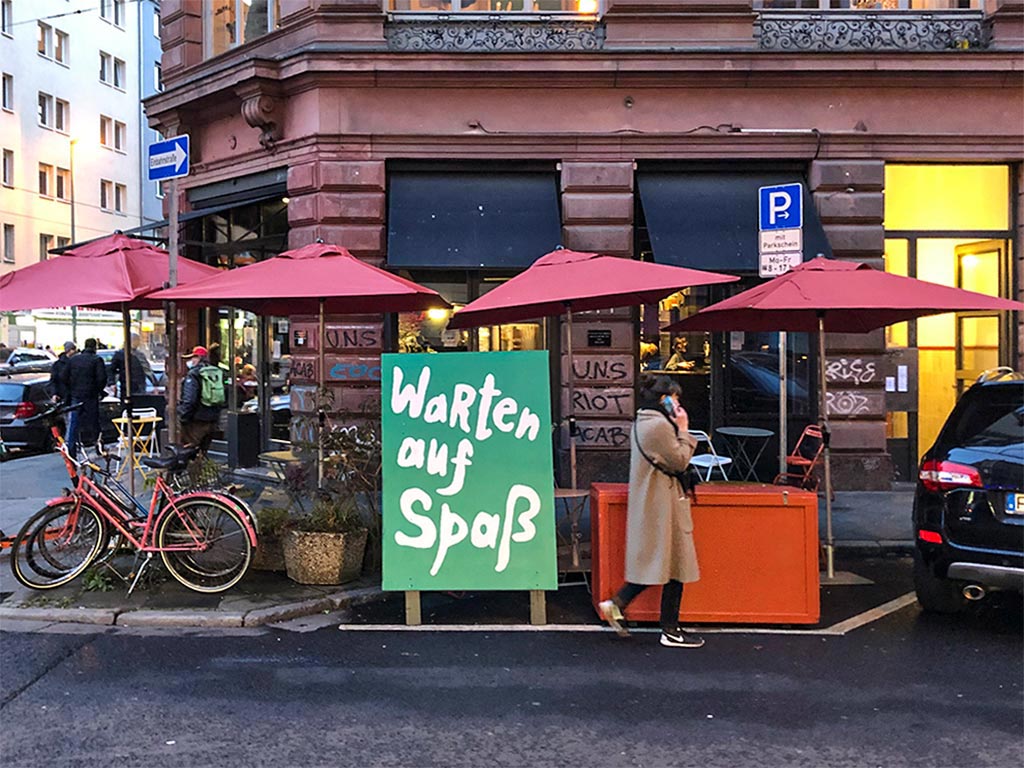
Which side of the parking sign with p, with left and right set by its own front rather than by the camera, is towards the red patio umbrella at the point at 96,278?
right

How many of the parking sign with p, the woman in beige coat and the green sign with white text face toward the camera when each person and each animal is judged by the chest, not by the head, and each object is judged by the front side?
2

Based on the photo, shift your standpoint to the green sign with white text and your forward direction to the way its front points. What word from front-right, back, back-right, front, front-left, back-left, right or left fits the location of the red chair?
back-left

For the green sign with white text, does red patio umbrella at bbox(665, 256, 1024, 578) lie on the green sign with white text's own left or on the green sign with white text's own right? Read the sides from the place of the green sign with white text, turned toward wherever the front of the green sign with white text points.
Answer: on the green sign with white text's own left

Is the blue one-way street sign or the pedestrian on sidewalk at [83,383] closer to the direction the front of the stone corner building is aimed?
the blue one-way street sign

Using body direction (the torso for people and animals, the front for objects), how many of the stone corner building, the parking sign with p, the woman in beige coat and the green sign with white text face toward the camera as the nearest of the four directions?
3

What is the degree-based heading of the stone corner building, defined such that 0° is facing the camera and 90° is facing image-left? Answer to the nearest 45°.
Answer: approximately 0°

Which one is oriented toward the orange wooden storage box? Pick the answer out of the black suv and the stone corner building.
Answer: the stone corner building

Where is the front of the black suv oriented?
away from the camera

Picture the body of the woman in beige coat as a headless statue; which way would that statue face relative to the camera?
to the viewer's right

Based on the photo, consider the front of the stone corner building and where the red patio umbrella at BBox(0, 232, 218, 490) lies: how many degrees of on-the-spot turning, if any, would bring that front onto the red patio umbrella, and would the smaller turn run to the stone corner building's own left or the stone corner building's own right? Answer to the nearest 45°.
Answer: approximately 45° to the stone corner building's own right
